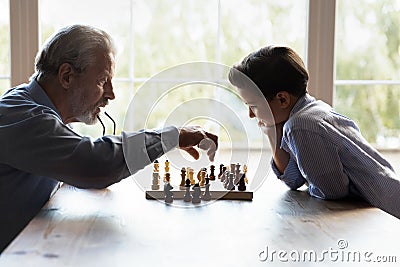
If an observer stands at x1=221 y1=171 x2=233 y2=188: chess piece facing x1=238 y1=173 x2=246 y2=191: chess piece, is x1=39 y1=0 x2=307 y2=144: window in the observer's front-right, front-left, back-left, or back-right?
back-left

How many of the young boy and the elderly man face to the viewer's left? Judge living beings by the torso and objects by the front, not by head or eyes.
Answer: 1

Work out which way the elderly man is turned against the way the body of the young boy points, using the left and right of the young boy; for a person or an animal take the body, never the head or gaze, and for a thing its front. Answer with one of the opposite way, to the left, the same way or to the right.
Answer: the opposite way

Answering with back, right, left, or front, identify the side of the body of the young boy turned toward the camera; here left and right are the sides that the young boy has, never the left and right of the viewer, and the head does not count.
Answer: left

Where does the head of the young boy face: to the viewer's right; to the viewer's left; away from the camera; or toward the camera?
to the viewer's left

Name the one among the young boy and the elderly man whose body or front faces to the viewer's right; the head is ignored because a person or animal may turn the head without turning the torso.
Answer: the elderly man

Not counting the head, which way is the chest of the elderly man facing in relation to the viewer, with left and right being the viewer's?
facing to the right of the viewer

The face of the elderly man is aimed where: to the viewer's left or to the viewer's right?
to the viewer's right
